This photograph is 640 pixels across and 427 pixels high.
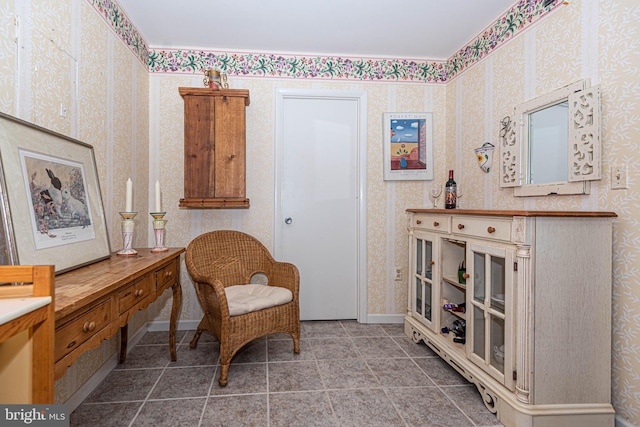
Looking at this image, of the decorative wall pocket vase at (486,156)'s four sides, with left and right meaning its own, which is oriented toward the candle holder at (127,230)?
front

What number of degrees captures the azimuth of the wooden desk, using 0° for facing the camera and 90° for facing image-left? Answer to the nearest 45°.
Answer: approximately 315°

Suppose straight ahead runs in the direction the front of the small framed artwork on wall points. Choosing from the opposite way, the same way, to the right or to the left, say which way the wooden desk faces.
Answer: to the left

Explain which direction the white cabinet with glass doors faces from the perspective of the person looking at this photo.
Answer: facing the viewer and to the left of the viewer

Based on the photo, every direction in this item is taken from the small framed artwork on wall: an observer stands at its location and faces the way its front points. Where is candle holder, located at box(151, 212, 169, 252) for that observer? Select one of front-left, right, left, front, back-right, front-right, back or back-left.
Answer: front-right

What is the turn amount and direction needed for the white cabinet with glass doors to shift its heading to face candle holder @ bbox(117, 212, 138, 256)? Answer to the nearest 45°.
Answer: approximately 45° to its right

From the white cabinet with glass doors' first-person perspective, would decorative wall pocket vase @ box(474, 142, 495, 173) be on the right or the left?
on its right

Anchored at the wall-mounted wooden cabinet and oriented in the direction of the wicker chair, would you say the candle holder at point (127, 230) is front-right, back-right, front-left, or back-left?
front-right

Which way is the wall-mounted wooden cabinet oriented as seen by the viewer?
toward the camera

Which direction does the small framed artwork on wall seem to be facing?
toward the camera

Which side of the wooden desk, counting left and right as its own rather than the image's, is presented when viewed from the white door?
left

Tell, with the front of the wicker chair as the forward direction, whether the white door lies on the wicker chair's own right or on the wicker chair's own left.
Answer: on the wicker chair's own left

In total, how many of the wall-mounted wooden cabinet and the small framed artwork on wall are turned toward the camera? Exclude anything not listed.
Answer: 2

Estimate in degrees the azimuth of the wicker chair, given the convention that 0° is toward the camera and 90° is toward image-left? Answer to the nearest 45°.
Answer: approximately 315°

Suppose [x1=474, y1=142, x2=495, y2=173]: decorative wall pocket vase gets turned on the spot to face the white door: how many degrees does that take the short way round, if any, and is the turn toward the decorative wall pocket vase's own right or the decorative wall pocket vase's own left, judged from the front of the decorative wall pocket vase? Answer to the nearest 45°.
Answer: approximately 45° to the decorative wall pocket vase's own right

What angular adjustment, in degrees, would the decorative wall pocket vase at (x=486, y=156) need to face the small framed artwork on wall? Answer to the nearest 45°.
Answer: approximately 90° to its right

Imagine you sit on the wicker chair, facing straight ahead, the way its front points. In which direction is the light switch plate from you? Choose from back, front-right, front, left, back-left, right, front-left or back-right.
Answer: front

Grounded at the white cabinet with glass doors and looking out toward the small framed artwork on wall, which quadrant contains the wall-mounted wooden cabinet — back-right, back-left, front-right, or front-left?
front-left

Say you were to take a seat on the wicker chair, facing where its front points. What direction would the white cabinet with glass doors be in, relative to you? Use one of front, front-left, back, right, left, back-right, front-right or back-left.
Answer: front
